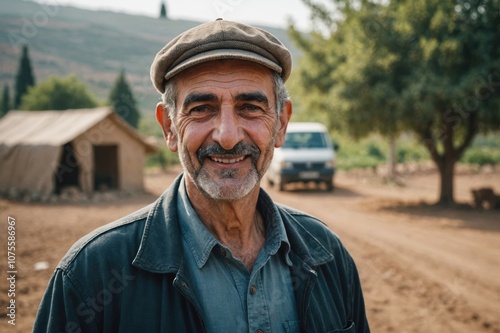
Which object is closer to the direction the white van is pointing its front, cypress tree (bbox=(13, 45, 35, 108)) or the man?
the man

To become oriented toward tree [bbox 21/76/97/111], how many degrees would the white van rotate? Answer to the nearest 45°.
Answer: approximately 135° to its right

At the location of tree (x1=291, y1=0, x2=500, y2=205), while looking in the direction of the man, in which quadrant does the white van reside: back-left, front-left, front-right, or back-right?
back-right

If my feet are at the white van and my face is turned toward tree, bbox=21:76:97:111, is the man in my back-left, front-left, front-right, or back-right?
back-left

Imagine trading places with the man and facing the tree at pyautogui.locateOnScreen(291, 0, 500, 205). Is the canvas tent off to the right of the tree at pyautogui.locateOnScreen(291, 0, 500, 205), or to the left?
left

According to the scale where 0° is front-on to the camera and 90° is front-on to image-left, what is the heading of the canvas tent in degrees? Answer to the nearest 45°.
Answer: approximately 315°

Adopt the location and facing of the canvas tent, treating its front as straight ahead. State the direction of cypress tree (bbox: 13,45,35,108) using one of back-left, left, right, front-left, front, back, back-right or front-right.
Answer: back-left

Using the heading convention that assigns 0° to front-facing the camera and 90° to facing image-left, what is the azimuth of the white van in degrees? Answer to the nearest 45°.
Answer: approximately 0°
